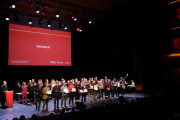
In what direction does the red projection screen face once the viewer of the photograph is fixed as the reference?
facing the viewer and to the right of the viewer
